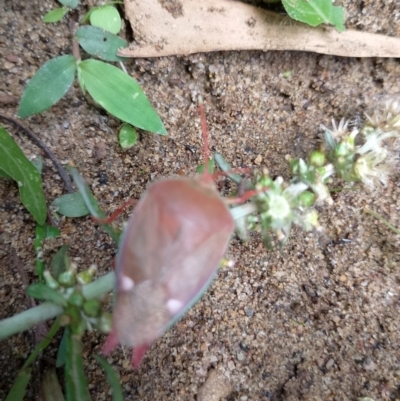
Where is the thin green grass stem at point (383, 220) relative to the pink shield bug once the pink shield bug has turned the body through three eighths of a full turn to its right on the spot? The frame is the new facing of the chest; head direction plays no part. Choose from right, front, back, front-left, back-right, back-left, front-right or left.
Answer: back-left

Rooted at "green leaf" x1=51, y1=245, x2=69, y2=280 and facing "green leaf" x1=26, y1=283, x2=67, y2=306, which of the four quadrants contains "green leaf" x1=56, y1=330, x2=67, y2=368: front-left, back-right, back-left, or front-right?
front-left
